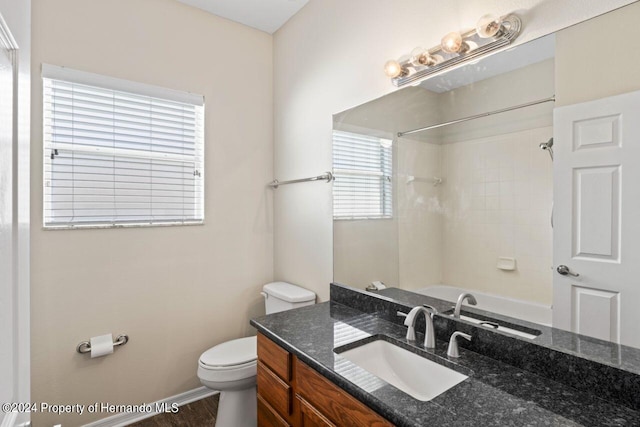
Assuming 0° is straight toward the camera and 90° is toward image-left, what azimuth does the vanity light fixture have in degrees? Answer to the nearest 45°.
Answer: approximately 45°

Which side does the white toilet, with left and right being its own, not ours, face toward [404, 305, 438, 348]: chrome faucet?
left

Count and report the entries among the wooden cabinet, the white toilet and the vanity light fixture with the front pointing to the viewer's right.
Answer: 0

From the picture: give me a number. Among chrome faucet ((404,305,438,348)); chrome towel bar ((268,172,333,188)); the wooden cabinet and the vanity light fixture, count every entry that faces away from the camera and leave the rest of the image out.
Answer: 0

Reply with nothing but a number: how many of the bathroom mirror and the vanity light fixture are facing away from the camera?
0

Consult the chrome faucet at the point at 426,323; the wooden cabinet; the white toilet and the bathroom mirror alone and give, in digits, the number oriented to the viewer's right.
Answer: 0

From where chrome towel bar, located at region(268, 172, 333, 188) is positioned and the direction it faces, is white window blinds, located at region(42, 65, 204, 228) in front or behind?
in front

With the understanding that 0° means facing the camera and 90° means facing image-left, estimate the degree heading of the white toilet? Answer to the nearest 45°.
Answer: approximately 45°
